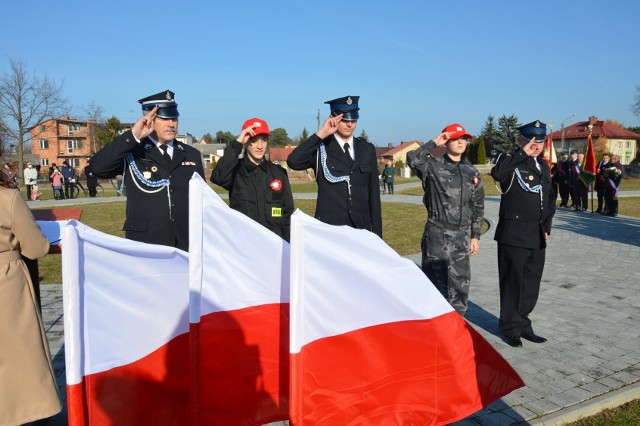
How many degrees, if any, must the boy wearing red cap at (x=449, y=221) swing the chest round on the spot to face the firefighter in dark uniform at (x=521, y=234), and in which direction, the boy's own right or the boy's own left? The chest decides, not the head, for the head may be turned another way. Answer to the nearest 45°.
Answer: approximately 90° to the boy's own left

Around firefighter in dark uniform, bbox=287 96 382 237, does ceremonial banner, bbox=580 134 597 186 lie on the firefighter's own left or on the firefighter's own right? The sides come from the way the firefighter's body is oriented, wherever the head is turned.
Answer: on the firefighter's own left

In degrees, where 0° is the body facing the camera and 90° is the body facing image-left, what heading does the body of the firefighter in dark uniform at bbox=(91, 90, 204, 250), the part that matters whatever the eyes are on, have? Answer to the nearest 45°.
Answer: approximately 315°

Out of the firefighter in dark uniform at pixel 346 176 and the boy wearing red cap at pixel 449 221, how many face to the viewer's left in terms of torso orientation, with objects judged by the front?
0

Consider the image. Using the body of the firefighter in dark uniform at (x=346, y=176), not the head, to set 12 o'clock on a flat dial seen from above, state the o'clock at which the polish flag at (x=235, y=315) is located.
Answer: The polish flag is roughly at 2 o'clock from the firefighter in dark uniform.

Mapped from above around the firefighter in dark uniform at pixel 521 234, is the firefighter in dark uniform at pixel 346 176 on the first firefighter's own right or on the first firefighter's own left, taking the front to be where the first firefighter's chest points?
on the first firefighter's own right

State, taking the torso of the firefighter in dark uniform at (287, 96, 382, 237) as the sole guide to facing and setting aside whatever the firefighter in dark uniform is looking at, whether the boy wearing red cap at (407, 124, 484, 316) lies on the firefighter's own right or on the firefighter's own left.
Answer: on the firefighter's own left

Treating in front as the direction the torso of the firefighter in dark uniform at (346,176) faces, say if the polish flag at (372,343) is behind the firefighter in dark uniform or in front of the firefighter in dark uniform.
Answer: in front
